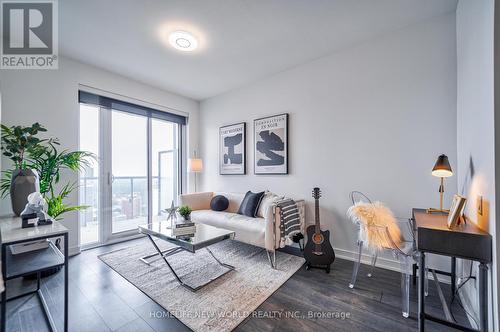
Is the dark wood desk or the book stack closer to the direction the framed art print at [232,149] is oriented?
the book stack

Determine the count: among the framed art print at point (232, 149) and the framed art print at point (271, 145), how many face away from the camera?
0

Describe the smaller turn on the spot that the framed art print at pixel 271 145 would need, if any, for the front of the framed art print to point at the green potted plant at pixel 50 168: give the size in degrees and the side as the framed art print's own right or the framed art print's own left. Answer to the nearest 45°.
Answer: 0° — it already faces it

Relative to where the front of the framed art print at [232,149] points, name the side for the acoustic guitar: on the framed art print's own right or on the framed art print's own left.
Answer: on the framed art print's own left

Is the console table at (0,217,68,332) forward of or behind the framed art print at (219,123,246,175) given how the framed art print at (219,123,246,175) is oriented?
forward

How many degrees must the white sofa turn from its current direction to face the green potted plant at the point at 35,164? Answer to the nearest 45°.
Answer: approximately 45° to its right

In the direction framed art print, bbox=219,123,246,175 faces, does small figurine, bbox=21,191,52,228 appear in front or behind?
in front

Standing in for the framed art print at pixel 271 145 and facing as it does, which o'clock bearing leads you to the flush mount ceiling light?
The flush mount ceiling light is roughly at 12 o'clock from the framed art print.

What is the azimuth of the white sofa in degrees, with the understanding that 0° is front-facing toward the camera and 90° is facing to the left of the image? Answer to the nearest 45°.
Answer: approximately 45°

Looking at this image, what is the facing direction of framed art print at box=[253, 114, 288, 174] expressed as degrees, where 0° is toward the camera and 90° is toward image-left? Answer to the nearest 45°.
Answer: approximately 45°

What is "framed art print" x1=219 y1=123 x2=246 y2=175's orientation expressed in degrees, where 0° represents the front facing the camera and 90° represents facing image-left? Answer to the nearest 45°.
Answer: approximately 45°

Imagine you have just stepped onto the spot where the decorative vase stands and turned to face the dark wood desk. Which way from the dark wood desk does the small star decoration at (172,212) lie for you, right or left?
left

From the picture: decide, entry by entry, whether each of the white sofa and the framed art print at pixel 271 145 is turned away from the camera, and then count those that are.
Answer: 0

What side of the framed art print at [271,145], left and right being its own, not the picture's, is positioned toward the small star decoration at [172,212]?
front

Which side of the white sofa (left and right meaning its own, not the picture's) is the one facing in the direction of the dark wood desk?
left

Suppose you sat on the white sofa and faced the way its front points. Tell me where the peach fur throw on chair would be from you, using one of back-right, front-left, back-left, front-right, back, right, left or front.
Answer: left
